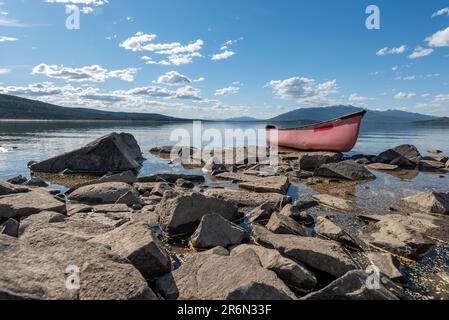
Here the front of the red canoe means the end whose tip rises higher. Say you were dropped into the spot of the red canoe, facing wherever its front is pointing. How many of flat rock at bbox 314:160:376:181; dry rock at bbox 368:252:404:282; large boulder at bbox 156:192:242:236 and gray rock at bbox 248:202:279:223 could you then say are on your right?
4

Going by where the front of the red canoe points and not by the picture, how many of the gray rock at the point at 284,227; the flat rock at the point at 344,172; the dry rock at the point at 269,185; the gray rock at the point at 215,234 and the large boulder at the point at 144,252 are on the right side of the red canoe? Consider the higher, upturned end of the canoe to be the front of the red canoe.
5

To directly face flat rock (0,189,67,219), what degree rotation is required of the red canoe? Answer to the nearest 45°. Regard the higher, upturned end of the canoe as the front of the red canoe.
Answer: approximately 90° to its right

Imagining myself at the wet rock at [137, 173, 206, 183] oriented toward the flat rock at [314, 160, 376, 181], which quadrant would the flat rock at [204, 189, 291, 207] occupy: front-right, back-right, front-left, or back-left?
front-right

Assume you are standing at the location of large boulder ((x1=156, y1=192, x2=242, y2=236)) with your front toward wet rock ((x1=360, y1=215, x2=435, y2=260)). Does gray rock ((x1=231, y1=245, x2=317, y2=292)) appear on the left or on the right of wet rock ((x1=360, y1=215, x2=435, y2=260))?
right

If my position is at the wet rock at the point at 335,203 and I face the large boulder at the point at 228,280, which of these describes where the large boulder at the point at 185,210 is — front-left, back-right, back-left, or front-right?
front-right

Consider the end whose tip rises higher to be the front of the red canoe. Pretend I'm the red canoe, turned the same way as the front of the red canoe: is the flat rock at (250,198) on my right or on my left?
on my right

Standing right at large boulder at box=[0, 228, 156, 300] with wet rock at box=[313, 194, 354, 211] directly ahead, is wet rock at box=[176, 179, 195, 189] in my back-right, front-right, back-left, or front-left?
front-left

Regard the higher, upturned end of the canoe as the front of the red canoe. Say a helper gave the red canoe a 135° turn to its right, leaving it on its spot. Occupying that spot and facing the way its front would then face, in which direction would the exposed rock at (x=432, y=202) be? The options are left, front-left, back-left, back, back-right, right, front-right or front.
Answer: front-left

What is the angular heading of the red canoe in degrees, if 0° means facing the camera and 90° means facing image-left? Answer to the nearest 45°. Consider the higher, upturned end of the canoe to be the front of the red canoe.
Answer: approximately 270°
